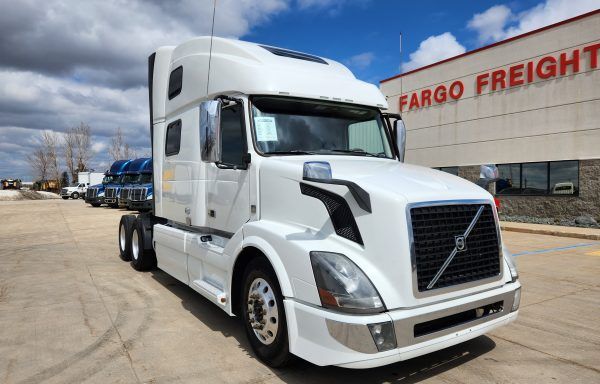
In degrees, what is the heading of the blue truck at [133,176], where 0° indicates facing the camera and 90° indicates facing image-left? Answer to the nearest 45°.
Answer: approximately 45°

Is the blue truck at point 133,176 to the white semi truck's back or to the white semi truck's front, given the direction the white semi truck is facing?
to the back

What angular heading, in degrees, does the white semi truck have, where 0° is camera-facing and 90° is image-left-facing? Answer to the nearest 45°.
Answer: approximately 315°

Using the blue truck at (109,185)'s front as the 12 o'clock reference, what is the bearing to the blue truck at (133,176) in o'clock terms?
the blue truck at (133,176) is roughly at 10 o'clock from the blue truck at (109,185).

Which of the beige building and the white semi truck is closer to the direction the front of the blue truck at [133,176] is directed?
the white semi truck

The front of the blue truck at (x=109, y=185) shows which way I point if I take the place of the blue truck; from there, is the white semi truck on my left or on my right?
on my left

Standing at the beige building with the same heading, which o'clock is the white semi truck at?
The white semi truck is roughly at 11 o'clock from the beige building.

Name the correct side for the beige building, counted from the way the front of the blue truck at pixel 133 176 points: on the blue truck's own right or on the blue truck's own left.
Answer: on the blue truck's own left

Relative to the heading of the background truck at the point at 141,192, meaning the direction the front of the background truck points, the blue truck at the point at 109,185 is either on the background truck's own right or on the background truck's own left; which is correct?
on the background truck's own right
